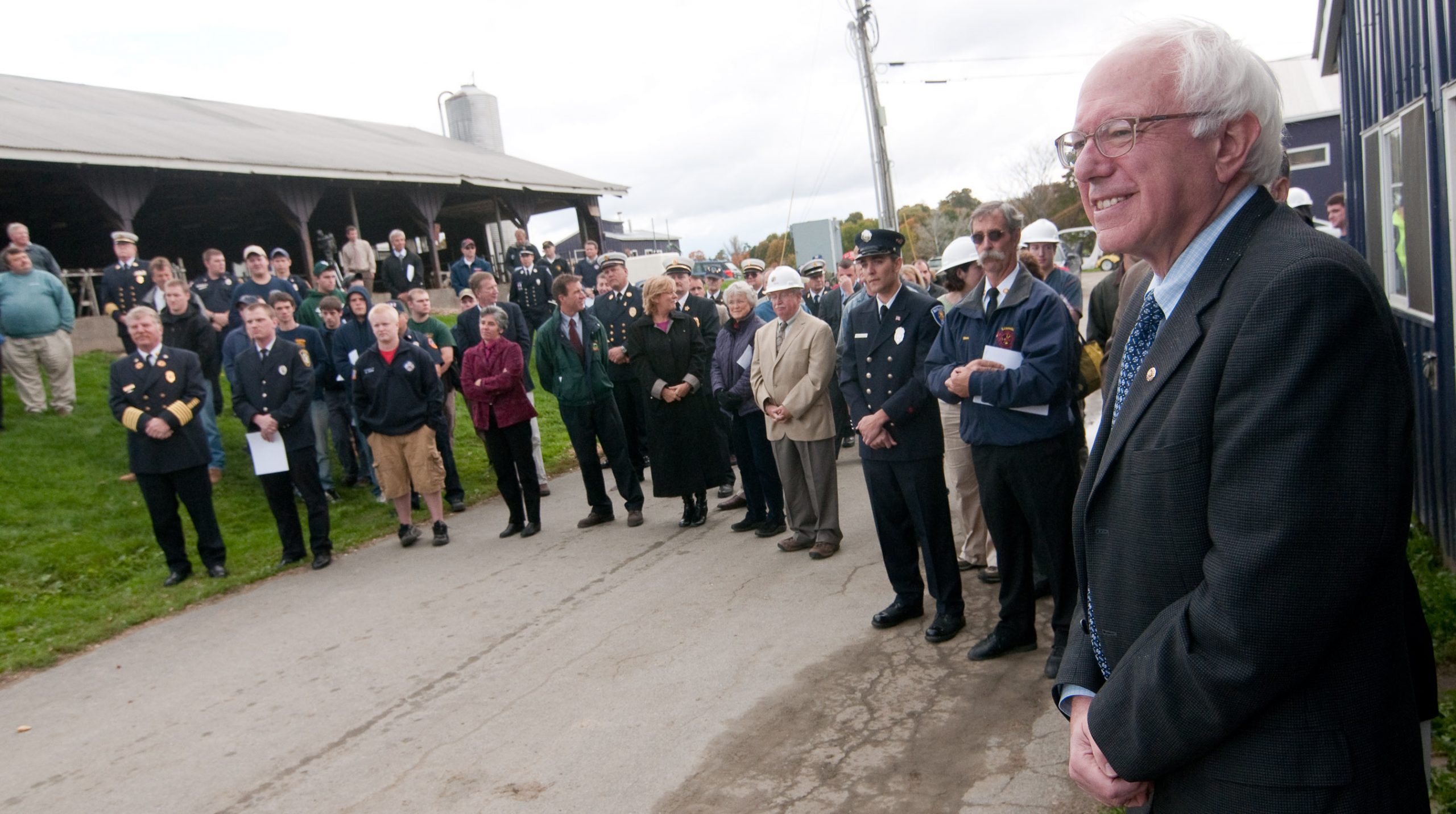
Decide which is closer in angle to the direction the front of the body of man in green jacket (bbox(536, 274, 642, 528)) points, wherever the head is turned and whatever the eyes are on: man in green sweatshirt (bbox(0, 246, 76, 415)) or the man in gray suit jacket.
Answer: the man in gray suit jacket

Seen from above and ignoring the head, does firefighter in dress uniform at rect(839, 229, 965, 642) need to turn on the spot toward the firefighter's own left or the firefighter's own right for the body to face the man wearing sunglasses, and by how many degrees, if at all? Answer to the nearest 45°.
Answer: approximately 90° to the firefighter's own left

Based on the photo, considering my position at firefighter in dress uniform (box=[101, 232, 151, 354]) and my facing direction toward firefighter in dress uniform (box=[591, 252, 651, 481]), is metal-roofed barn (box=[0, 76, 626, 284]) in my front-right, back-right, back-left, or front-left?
back-left

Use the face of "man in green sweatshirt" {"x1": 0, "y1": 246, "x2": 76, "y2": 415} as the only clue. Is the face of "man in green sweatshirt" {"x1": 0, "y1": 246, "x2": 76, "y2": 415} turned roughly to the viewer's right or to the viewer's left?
to the viewer's right

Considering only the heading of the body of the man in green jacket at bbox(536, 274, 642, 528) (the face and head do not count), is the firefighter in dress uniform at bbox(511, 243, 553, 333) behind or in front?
behind

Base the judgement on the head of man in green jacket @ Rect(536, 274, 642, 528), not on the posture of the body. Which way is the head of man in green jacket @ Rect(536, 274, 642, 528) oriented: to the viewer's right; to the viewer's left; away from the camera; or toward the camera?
to the viewer's right

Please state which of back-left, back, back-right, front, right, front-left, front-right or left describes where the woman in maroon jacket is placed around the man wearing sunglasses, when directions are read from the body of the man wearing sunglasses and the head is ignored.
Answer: right

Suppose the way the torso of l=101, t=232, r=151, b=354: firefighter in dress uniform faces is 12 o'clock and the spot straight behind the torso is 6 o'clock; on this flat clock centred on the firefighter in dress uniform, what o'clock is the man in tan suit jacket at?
The man in tan suit jacket is roughly at 11 o'clock from the firefighter in dress uniform.

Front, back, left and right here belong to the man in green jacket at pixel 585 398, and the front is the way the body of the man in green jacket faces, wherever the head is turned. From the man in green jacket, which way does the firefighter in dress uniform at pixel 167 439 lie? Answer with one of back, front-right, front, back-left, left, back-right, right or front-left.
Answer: right

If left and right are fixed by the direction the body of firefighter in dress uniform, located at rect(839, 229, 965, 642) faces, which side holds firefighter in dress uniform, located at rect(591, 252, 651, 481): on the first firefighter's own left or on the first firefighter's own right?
on the first firefighter's own right

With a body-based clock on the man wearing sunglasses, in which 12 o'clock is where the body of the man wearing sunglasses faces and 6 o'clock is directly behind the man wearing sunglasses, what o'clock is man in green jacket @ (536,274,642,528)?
The man in green jacket is roughly at 3 o'clock from the man wearing sunglasses.

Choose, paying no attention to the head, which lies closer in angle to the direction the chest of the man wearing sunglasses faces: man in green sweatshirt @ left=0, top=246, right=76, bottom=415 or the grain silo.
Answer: the man in green sweatshirt

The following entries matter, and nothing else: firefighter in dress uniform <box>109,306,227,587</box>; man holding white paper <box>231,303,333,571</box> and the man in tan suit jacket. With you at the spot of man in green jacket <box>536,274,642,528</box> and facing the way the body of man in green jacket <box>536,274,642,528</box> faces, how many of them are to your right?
2
